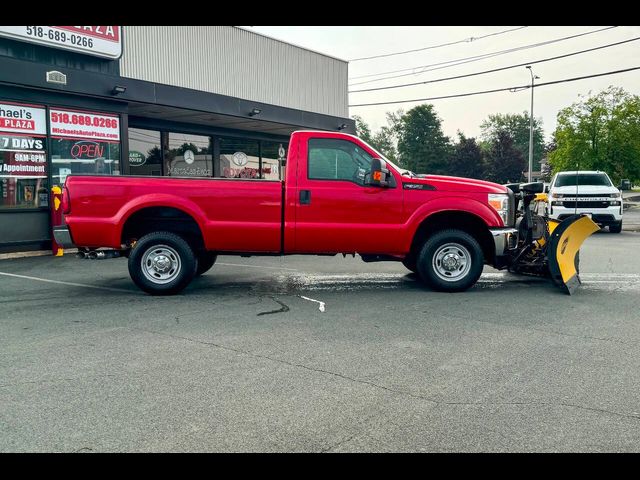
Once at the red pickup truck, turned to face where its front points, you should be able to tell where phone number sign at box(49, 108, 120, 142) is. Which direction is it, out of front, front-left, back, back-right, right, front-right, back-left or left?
back-left

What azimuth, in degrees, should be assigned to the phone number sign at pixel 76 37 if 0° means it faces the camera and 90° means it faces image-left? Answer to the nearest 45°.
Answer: approximately 315°

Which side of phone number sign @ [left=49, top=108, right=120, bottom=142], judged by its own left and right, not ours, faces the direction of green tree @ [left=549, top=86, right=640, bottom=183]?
left

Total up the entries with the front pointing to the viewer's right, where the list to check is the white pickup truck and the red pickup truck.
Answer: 1

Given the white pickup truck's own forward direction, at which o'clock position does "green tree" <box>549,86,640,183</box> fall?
The green tree is roughly at 6 o'clock from the white pickup truck.

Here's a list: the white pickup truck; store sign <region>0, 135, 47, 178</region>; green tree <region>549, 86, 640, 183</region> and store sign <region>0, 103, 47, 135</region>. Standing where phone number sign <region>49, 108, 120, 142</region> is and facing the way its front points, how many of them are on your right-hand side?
2

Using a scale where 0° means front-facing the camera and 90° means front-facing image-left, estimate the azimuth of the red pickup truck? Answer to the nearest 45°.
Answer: approximately 270°

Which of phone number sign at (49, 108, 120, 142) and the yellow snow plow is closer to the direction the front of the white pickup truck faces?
the yellow snow plow

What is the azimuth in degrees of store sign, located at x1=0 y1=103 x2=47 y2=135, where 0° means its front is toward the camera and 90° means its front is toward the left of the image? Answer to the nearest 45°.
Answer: approximately 315°

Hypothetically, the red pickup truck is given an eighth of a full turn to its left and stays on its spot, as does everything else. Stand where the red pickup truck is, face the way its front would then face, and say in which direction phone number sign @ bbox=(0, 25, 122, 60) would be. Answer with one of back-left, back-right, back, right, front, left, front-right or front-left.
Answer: left

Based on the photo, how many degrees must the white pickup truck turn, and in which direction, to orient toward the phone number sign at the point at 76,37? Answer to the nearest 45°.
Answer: approximately 45° to its right
